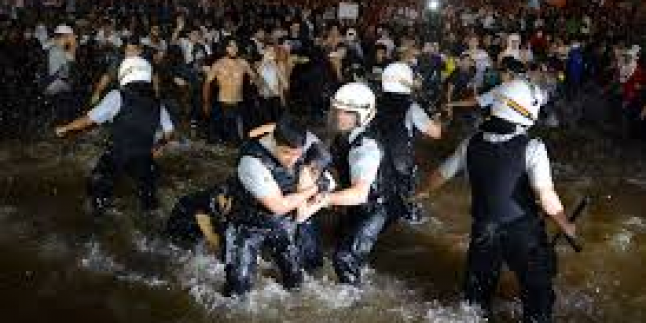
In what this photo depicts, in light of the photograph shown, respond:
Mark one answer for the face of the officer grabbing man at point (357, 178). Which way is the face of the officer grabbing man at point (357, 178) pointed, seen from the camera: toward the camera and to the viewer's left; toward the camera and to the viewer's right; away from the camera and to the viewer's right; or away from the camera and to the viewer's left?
toward the camera and to the viewer's left

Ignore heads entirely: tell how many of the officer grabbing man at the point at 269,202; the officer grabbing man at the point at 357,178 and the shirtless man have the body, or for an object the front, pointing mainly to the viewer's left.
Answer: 1

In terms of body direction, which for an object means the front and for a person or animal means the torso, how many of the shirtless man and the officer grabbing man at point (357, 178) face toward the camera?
1

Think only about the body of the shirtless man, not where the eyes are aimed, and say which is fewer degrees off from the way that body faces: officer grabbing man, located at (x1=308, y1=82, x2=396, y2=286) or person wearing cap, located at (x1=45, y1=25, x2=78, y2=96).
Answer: the officer grabbing man

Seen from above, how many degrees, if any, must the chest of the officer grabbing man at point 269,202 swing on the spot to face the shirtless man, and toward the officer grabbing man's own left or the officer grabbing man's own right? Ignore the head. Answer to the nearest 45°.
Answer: approximately 135° to the officer grabbing man's own left

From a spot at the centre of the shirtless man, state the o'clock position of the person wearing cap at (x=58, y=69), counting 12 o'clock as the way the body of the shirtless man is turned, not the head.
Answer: The person wearing cap is roughly at 4 o'clock from the shirtless man.

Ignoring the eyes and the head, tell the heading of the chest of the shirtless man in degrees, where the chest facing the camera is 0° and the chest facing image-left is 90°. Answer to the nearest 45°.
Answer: approximately 0°

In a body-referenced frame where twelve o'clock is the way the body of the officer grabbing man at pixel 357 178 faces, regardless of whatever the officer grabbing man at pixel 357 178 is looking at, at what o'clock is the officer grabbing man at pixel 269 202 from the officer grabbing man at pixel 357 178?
the officer grabbing man at pixel 269 202 is roughly at 11 o'clock from the officer grabbing man at pixel 357 178.

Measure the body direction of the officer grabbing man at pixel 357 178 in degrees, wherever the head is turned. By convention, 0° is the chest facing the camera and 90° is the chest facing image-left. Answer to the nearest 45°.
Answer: approximately 90°

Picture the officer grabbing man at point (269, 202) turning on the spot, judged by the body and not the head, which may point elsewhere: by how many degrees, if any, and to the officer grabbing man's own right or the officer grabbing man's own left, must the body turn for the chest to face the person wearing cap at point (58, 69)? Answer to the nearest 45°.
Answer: approximately 180°

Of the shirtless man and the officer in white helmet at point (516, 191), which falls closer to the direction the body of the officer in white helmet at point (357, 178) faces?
the shirtless man
